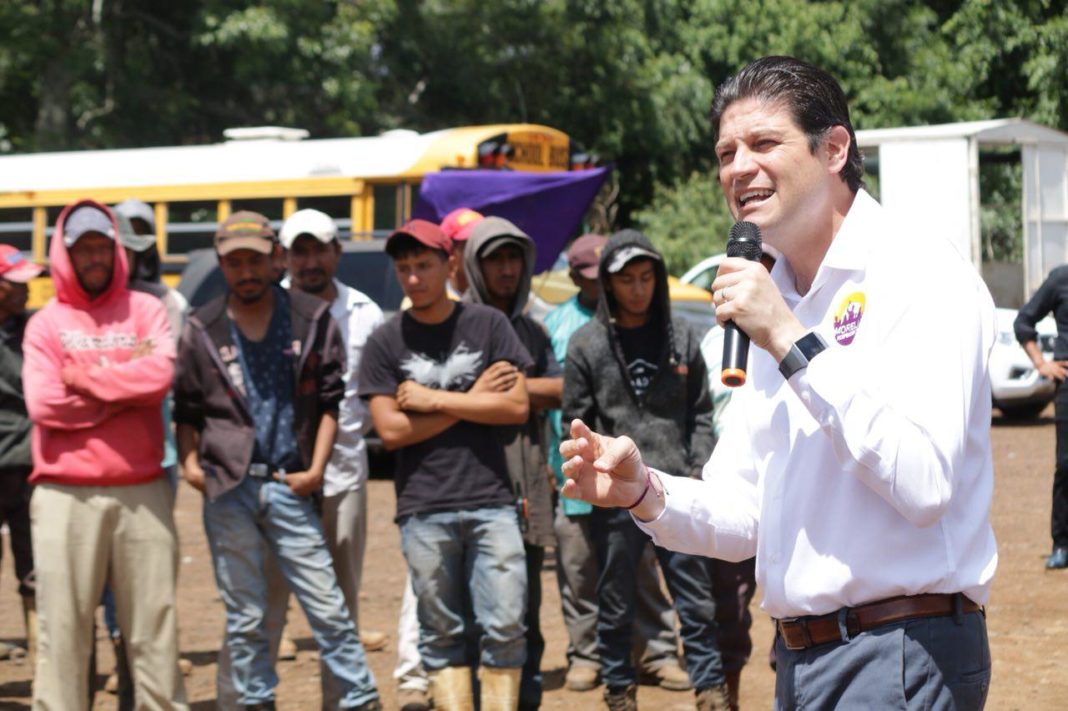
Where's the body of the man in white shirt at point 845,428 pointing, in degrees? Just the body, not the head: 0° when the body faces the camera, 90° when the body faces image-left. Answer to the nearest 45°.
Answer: approximately 45°

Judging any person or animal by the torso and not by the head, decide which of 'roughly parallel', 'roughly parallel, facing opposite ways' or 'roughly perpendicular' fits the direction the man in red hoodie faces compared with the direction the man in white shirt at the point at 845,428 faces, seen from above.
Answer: roughly perpendicular

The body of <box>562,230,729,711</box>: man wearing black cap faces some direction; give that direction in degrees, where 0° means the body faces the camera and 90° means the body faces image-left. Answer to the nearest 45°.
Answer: approximately 0°

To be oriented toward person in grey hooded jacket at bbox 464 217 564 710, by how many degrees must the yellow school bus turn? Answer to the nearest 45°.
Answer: approximately 45° to its right

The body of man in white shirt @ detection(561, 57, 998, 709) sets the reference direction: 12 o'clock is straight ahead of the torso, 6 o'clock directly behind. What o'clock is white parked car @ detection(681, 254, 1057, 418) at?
The white parked car is roughly at 5 o'clock from the man in white shirt.

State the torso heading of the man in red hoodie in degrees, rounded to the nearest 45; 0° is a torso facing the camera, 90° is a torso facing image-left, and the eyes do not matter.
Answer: approximately 0°

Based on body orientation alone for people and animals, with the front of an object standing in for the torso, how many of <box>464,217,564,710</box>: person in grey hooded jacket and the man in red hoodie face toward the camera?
2
